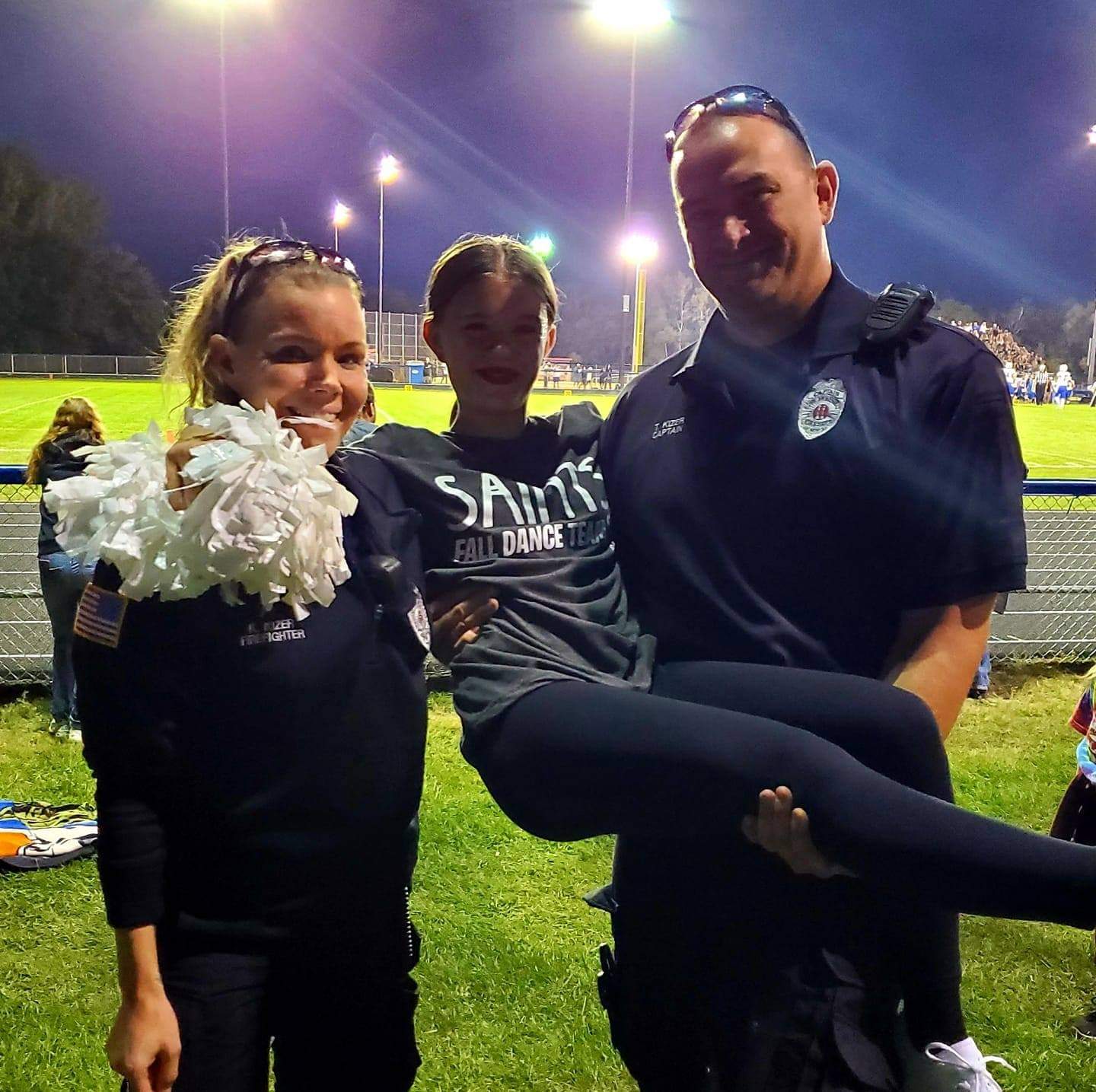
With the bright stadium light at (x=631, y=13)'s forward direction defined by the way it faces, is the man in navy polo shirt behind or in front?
in front

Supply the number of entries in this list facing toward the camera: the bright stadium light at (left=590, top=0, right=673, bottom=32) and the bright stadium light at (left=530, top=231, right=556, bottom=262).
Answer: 2

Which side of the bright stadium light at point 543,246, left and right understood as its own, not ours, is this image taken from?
front

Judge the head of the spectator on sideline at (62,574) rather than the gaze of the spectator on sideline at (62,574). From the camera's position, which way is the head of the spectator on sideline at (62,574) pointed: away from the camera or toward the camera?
away from the camera

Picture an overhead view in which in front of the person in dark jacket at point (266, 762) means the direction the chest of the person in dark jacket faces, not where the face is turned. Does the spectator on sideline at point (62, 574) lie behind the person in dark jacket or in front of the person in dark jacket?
behind

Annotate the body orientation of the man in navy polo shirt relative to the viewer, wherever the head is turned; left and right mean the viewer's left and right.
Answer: facing the viewer and to the left of the viewer

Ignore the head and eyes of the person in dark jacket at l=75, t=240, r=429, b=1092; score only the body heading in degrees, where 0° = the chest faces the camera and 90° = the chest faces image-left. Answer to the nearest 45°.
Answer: approximately 315°

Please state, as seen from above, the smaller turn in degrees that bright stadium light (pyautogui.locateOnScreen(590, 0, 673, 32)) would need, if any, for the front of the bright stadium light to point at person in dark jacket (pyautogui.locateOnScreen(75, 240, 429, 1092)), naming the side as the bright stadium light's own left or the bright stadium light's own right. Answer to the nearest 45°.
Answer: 0° — it already faces them

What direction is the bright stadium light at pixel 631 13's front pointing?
toward the camera
